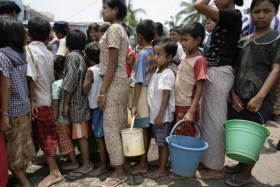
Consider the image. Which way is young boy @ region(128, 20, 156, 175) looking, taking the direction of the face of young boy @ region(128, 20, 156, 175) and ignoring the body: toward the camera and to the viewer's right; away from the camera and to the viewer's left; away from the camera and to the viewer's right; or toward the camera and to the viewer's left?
away from the camera and to the viewer's left

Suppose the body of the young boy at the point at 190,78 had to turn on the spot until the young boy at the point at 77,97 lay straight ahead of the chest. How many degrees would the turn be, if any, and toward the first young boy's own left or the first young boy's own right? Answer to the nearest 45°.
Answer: approximately 45° to the first young boy's own right

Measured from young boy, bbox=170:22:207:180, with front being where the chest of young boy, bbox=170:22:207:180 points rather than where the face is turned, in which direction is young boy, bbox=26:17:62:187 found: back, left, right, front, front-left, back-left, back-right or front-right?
front-right

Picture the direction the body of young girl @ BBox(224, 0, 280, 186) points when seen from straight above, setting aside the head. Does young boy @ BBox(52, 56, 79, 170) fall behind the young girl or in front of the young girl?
in front

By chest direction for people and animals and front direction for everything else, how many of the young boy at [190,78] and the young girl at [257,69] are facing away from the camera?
0

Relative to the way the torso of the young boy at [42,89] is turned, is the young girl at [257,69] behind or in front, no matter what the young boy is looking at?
behind

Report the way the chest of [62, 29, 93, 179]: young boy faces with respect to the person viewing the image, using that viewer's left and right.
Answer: facing away from the viewer and to the left of the viewer

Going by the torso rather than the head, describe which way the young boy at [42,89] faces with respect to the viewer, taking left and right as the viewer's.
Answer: facing away from the viewer and to the left of the viewer
